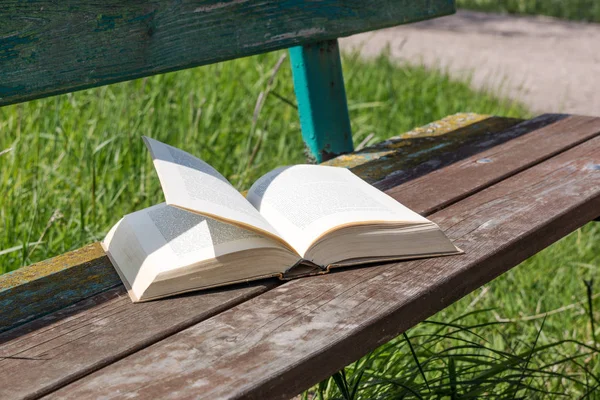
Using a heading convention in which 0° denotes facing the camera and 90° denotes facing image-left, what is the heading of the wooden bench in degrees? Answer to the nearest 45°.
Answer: approximately 315°
